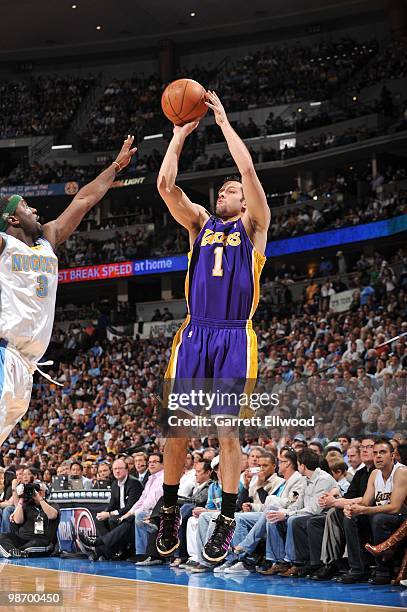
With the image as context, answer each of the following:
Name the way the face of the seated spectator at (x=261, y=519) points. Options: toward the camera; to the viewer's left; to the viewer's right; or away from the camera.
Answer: to the viewer's left

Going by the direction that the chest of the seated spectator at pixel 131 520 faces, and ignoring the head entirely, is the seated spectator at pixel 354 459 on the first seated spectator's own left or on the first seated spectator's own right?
on the first seated spectator's own left

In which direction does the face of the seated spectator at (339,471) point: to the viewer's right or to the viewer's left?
to the viewer's left

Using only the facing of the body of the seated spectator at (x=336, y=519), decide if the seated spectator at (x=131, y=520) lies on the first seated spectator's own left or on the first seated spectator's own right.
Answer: on the first seated spectator's own right

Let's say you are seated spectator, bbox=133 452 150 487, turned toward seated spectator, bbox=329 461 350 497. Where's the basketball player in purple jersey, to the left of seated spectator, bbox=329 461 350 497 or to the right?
right

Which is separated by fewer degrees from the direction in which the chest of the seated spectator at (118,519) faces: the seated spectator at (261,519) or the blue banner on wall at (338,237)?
the seated spectator

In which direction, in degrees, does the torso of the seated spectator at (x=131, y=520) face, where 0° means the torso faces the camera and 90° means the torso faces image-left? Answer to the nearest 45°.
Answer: approximately 45°
